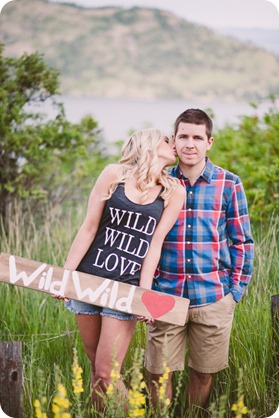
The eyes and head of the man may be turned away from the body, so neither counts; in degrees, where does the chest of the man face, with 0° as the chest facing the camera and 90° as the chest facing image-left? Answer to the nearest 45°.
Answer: approximately 0°

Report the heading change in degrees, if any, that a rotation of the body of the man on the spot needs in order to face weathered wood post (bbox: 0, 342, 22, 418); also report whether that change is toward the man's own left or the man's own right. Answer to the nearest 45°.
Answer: approximately 90° to the man's own right

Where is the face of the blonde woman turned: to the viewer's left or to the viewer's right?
to the viewer's right
